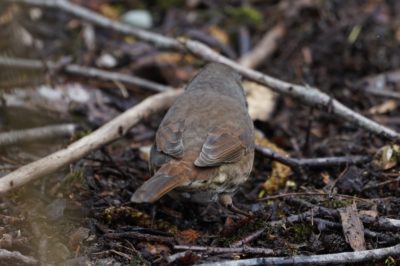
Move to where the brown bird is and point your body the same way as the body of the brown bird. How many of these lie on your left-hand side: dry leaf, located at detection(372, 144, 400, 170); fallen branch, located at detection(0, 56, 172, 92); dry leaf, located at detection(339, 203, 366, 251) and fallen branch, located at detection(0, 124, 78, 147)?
2

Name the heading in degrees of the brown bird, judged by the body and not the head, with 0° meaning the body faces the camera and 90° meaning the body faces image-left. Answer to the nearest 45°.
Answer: approximately 225°

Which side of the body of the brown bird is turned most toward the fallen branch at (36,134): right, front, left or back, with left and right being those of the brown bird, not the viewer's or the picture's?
left

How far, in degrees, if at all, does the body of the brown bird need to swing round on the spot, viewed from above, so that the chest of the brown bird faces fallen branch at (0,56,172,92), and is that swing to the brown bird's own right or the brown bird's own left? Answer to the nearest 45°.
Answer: approximately 90° to the brown bird's own left

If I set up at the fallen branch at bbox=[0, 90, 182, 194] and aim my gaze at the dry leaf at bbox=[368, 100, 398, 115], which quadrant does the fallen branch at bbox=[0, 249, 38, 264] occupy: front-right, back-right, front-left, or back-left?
back-right

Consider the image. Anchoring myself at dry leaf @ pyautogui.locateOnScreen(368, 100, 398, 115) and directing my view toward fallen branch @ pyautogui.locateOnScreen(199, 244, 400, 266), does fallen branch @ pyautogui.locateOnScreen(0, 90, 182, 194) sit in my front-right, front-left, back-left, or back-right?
front-right

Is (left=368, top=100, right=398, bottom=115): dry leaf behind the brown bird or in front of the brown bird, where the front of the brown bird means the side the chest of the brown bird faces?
in front

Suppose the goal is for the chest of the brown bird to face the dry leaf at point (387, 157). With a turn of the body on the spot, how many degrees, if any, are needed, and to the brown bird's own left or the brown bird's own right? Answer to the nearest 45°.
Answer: approximately 45° to the brown bird's own right

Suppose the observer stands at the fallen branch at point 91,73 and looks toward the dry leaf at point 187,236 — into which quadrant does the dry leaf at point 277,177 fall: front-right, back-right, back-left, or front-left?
front-left

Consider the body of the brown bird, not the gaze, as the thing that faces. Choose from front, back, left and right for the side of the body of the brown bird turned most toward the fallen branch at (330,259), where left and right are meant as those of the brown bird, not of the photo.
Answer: right

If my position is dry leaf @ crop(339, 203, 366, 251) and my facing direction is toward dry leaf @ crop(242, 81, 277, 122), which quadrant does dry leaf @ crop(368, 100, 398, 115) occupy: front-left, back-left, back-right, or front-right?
front-right

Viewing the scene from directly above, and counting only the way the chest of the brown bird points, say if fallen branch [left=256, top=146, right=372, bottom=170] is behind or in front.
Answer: in front
